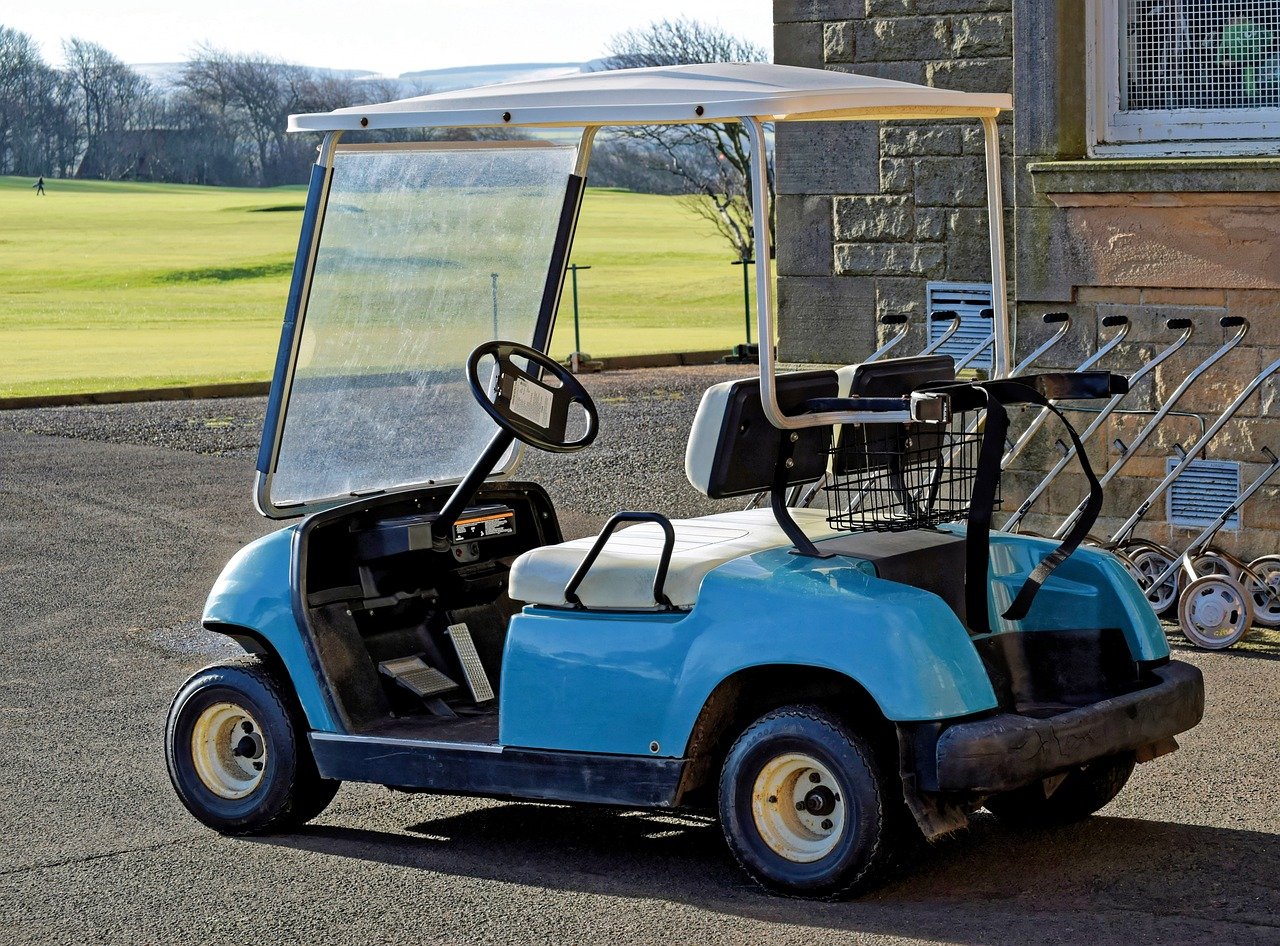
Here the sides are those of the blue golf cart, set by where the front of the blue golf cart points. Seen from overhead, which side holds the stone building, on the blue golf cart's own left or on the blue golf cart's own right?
on the blue golf cart's own right

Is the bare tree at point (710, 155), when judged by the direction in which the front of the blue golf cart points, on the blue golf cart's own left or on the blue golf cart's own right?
on the blue golf cart's own right

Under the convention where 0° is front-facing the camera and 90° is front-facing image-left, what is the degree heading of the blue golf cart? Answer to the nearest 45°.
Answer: approximately 135°
